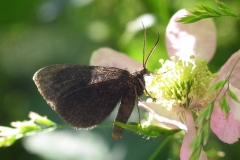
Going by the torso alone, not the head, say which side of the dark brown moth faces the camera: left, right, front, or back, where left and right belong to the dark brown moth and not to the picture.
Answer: right
